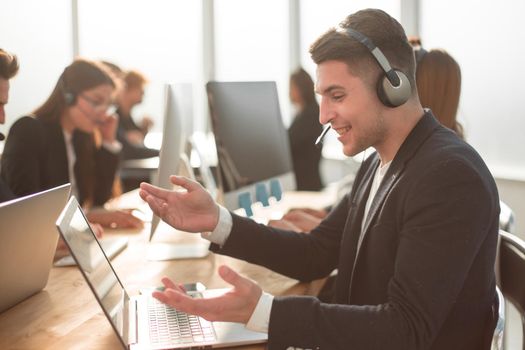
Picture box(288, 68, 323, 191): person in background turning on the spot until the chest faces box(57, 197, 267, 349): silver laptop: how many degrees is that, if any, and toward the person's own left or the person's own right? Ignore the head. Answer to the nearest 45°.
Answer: approximately 90° to the person's own left

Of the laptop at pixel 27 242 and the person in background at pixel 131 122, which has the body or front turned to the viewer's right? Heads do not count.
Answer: the person in background

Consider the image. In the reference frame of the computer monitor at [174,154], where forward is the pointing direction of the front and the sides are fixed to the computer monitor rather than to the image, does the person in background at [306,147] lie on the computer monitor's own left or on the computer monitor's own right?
on the computer monitor's own right

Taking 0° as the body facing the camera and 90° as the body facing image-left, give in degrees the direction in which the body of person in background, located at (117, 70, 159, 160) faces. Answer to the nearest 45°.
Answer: approximately 270°

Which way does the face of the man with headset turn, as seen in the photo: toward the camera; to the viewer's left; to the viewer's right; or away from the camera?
to the viewer's left

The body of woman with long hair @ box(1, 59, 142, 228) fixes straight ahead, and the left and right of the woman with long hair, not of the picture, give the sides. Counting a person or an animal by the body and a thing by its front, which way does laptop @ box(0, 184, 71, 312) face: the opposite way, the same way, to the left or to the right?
the opposite way

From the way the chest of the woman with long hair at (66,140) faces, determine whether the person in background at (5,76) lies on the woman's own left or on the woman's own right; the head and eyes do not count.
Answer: on the woman's own right

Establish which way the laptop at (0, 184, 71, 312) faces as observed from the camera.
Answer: facing away from the viewer and to the left of the viewer

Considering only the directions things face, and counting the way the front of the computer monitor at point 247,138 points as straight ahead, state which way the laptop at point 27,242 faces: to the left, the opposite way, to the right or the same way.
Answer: the opposite way

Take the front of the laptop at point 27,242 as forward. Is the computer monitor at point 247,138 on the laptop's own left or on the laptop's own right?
on the laptop's own right

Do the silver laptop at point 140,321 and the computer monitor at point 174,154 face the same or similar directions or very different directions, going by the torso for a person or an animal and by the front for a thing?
very different directions

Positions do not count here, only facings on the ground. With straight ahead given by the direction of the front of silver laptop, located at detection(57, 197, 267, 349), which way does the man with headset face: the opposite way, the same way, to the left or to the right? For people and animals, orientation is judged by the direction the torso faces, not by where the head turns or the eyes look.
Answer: the opposite way

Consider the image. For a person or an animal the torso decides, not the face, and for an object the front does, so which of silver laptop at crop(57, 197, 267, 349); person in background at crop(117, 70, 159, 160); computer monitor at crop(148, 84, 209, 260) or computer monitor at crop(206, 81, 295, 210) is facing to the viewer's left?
computer monitor at crop(148, 84, 209, 260)
